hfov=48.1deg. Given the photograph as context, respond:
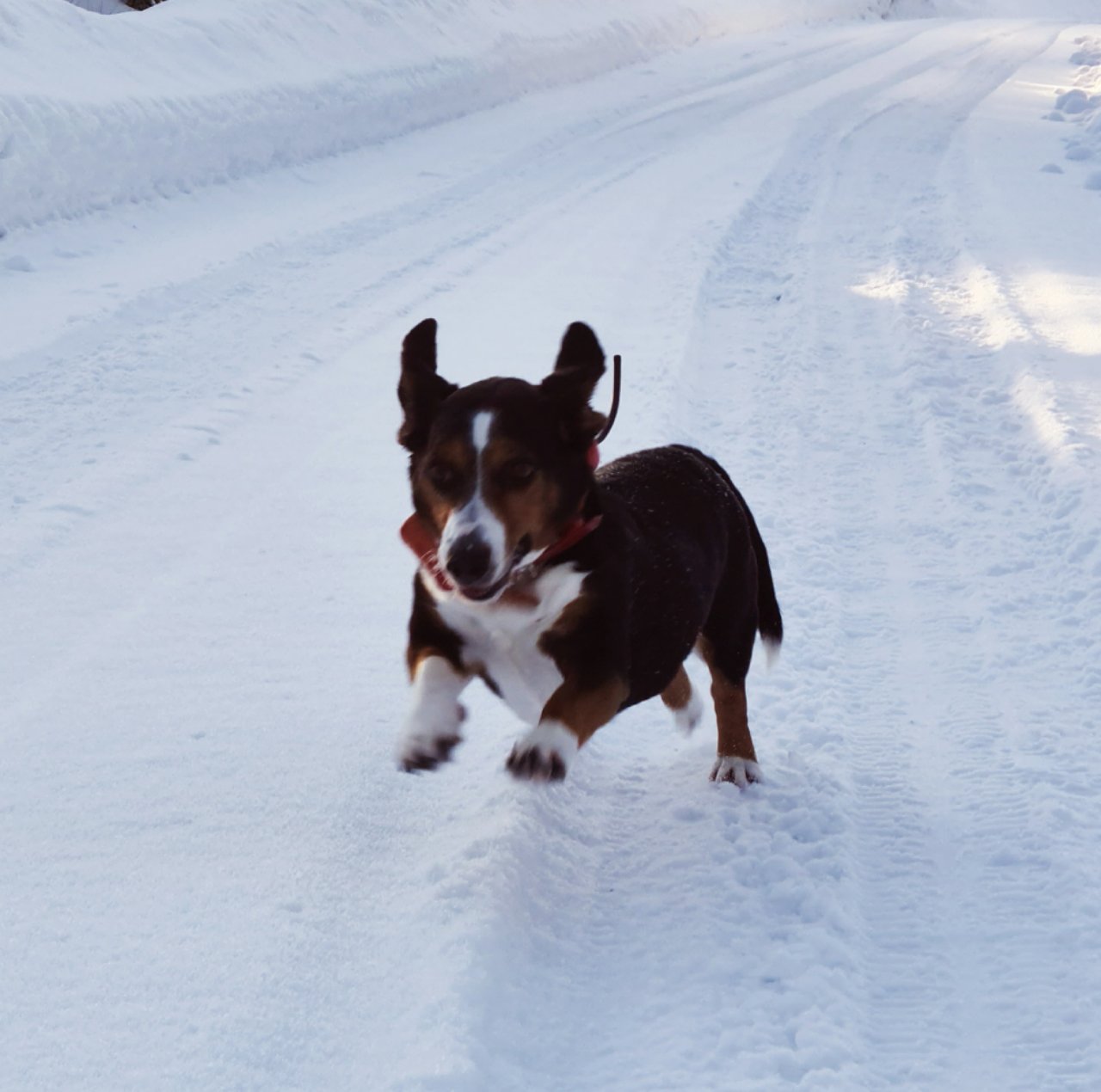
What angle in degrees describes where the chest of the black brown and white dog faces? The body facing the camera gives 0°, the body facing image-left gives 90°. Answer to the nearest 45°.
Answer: approximately 45°
